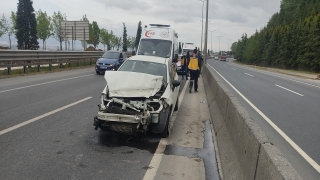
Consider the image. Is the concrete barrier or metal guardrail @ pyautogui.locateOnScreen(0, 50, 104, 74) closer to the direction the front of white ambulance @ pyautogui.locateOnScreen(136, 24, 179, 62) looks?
the concrete barrier

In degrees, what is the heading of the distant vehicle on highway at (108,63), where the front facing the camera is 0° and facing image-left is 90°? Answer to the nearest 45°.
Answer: approximately 45°

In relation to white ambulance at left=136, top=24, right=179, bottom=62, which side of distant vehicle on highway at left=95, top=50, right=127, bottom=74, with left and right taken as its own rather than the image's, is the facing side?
left

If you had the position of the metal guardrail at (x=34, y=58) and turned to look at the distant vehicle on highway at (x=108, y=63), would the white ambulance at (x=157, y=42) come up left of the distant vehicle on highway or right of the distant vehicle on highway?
right

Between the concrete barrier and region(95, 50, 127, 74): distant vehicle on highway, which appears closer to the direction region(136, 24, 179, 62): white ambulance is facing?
the concrete barrier

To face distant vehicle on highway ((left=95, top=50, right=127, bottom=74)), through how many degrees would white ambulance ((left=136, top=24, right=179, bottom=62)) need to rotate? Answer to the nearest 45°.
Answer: approximately 135° to its right

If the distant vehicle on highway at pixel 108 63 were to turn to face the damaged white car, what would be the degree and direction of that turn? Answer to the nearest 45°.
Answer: approximately 45° to its left

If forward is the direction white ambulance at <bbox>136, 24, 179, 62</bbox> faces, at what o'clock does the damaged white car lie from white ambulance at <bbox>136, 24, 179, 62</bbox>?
The damaged white car is roughly at 12 o'clock from the white ambulance.

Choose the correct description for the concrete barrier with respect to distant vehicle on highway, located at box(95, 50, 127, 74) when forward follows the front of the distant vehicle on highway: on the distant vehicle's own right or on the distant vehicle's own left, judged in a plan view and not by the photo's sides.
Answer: on the distant vehicle's own left
